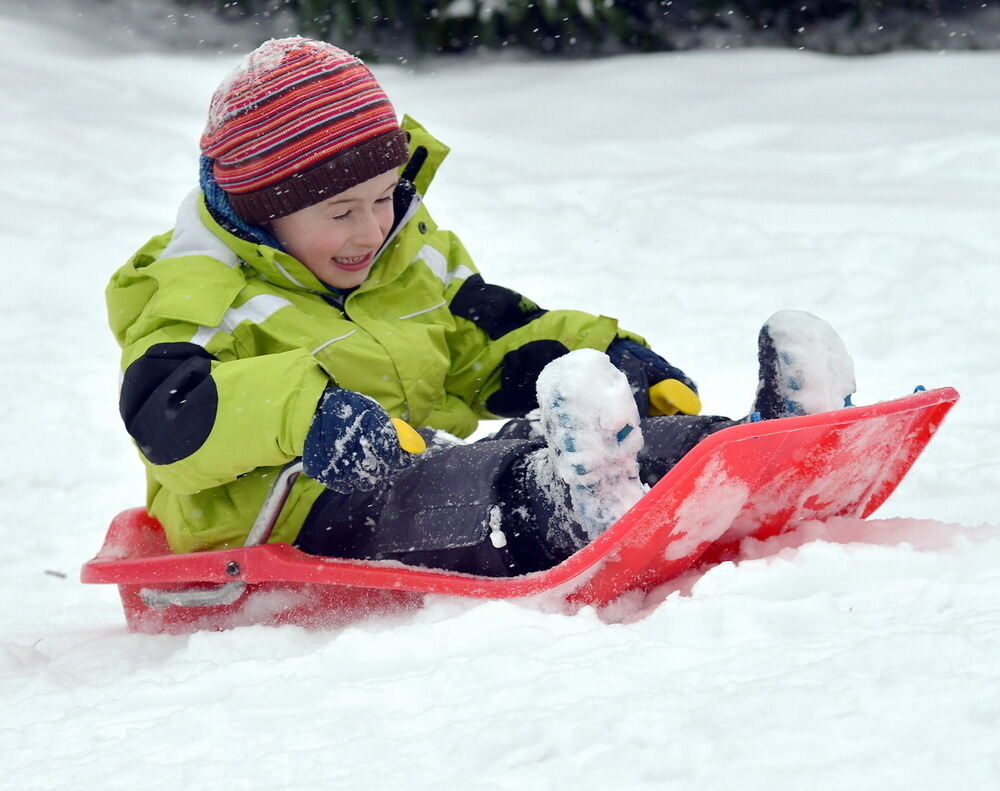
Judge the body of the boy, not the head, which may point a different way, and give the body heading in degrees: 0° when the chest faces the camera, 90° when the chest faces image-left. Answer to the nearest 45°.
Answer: approximately 315°

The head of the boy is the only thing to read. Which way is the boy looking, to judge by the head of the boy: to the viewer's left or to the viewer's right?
to the viewer's right
